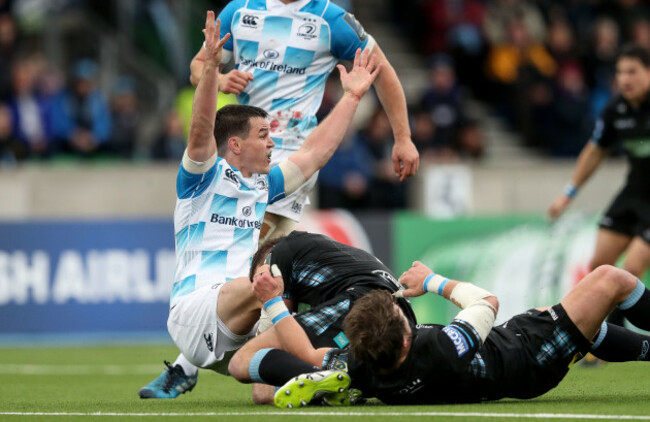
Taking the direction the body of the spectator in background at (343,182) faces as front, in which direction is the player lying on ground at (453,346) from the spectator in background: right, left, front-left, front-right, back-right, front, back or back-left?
front

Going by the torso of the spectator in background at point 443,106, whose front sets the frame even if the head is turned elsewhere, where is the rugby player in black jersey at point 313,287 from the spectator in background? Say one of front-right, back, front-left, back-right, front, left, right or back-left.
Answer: front

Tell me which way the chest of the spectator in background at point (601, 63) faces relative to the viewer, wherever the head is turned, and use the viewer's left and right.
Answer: facing the viewer

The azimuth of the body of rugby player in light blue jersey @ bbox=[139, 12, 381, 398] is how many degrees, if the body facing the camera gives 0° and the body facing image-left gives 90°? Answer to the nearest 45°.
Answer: approximately 315°

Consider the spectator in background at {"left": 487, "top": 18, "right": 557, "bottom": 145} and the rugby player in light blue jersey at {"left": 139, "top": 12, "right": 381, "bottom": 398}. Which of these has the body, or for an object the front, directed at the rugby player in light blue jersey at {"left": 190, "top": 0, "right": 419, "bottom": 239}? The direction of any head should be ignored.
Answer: the spectator in background

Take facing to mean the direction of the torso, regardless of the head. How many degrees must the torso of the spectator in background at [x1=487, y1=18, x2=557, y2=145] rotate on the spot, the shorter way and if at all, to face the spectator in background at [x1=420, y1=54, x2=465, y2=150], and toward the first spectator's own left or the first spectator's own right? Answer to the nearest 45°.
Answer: approximately 45° to the first spectator's own right

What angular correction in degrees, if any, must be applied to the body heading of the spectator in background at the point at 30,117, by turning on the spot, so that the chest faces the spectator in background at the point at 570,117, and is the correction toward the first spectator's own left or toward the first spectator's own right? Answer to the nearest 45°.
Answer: approximately 90° to the first spectator's own left

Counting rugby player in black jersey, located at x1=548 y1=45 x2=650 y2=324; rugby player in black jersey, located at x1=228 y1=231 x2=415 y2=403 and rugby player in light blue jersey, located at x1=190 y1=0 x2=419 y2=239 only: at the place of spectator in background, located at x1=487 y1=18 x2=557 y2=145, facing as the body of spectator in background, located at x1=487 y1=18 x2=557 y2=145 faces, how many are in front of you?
3

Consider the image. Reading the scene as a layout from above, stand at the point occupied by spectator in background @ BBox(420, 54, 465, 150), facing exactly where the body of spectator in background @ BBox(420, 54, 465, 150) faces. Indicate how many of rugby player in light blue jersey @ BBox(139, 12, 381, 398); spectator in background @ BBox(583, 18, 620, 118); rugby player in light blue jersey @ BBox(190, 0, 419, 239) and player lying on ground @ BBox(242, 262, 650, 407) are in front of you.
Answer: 3

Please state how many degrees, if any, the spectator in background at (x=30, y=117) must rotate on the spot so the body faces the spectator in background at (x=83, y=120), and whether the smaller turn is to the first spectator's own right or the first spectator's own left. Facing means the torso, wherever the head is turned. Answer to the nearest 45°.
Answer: approximately 90° to the first spectator's own left

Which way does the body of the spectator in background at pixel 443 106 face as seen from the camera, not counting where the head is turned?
toward the camera

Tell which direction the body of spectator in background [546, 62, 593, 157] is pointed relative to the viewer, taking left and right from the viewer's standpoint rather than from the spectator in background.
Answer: facing the viewer
